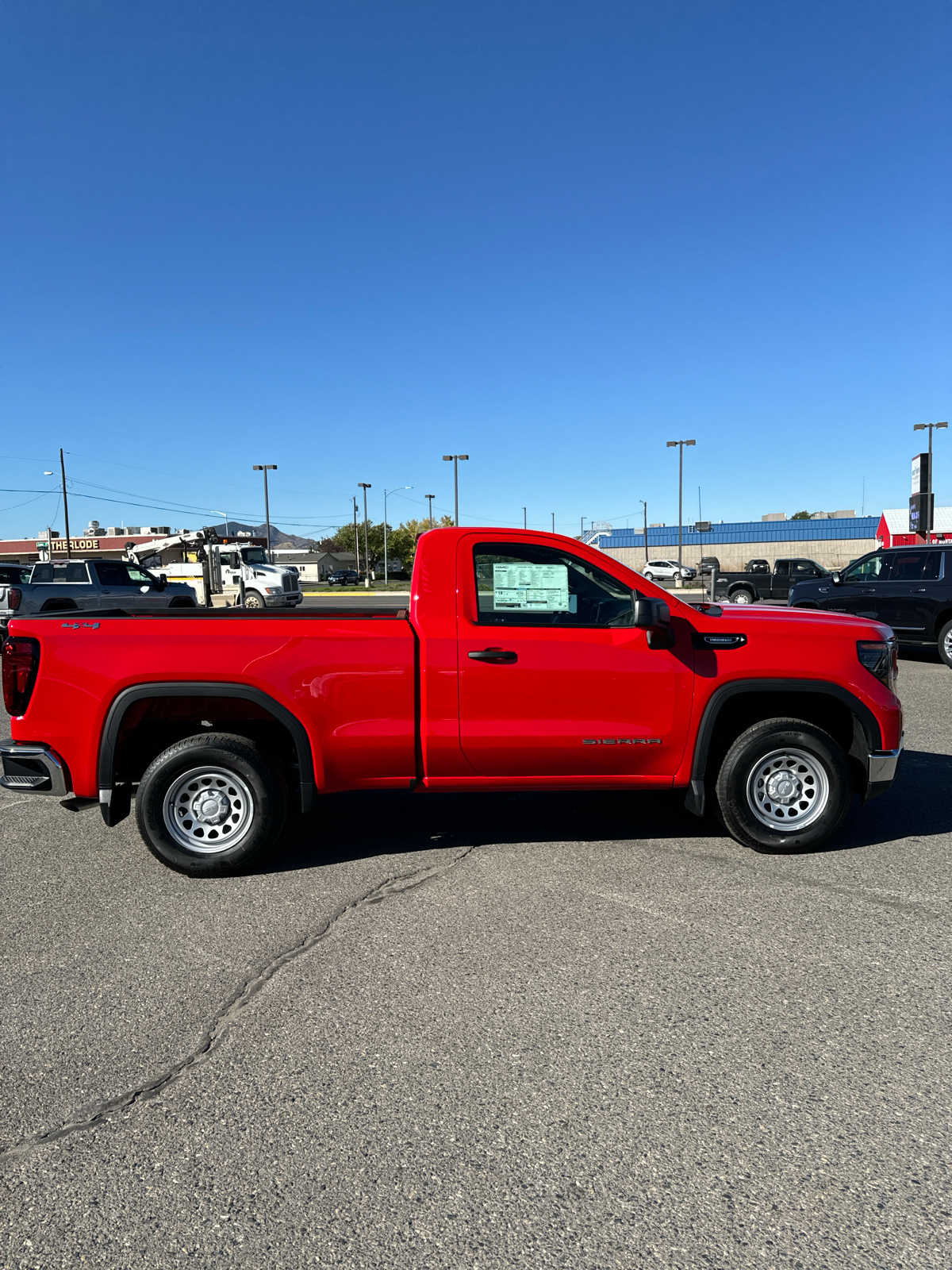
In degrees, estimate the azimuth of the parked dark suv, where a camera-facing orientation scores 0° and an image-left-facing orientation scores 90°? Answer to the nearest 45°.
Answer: approximately 90°

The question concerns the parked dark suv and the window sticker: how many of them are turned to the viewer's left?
1

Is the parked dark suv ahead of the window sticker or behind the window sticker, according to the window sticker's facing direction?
behind

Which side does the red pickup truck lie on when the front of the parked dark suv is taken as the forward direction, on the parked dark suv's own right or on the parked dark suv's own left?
on the parked dark suv's own left

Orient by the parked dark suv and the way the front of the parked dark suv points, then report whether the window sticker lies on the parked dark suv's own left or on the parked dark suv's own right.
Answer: on the parked dark suv's own left

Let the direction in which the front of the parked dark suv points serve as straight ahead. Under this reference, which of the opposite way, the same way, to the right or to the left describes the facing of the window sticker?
to the left

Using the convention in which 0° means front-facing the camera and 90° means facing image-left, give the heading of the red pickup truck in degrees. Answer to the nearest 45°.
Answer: approximately 270°

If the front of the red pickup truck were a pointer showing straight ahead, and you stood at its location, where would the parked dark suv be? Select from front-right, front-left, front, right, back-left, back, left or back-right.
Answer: front-left

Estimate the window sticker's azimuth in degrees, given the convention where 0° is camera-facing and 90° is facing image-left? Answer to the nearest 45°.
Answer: approximately 0°
